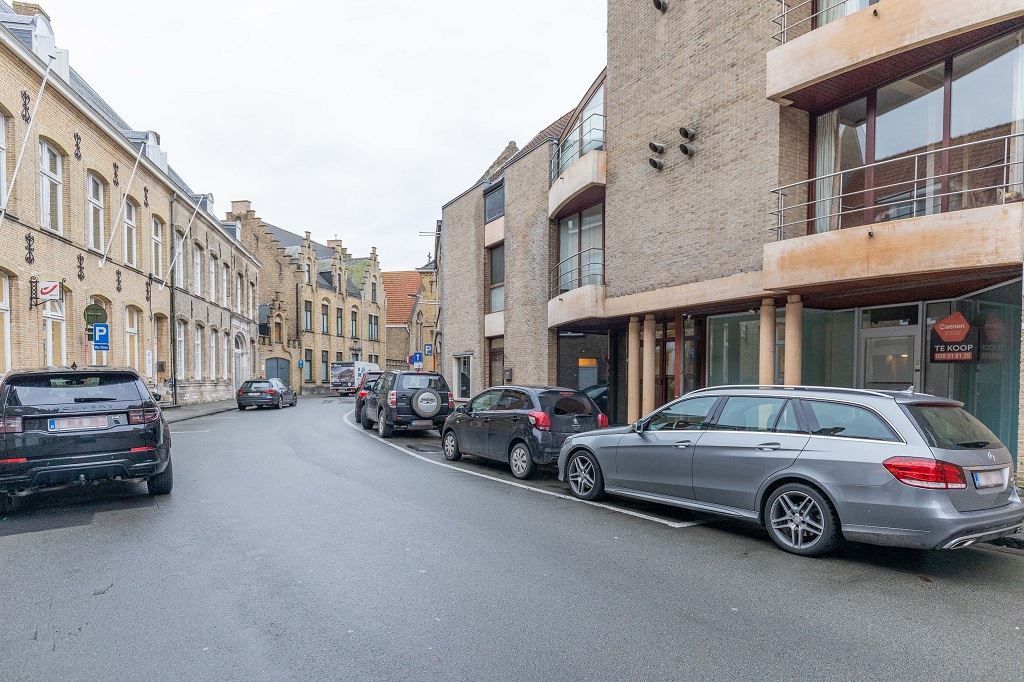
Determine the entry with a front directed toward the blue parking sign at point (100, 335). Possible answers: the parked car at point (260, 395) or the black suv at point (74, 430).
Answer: the black suv

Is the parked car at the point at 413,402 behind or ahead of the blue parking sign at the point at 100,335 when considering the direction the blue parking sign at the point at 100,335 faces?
ahead

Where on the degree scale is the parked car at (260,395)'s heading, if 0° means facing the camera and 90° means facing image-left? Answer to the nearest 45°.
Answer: approximately 225°

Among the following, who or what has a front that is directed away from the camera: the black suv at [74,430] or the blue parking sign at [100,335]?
the black suv

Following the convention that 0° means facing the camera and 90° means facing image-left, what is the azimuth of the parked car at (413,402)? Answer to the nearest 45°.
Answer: approximately 135°

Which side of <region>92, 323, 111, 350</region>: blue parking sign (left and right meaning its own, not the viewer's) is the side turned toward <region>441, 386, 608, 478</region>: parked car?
front

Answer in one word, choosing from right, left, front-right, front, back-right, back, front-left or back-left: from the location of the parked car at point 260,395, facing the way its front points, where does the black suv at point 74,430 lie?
back-right

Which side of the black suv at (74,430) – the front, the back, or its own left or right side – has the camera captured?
back

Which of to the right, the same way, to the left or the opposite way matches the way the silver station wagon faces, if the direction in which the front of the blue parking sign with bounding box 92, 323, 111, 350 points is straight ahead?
the opposite way

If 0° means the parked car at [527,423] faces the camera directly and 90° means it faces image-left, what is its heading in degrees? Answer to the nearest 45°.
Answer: approximately 135°
